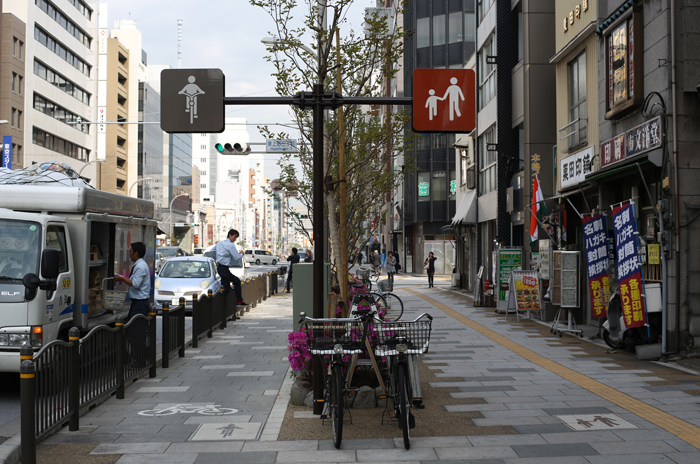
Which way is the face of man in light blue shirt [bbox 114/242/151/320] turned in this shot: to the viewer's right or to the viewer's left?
to the viewer's left

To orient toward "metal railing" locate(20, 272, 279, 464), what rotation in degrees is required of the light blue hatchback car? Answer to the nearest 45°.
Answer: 0° — it already faces it

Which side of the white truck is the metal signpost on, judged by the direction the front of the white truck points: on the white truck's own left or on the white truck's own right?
on the white truck's own left

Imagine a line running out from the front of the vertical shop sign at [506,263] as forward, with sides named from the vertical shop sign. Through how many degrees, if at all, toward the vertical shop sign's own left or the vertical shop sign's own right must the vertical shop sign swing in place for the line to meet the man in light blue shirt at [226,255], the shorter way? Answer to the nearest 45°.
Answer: approximately 45° to the vertical shop sign's own right

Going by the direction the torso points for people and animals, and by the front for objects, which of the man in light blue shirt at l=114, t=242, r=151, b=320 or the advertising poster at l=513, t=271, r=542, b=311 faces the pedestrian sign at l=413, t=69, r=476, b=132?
the advertising poster

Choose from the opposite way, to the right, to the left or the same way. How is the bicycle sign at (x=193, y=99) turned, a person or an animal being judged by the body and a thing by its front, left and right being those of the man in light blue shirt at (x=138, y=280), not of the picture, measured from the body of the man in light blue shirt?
to the left

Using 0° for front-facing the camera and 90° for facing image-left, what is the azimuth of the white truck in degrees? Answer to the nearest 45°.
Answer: approximately 45°

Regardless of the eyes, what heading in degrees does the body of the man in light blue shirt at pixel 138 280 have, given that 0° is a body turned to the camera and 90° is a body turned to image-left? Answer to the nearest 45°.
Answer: approximately 90°

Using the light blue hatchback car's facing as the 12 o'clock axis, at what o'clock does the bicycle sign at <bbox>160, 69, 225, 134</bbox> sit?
The bicycle sign is roughly at 12 o'clock from the light blue hatchback car.

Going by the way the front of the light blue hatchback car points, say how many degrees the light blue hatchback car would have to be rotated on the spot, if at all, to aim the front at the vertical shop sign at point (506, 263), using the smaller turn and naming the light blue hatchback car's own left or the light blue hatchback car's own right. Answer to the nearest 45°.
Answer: approximately 90° to the light blue hatchback car's own left

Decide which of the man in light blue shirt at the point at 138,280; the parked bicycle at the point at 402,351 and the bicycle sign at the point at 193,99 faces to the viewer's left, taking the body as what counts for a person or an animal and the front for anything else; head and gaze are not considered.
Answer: the man in light blue shirt
